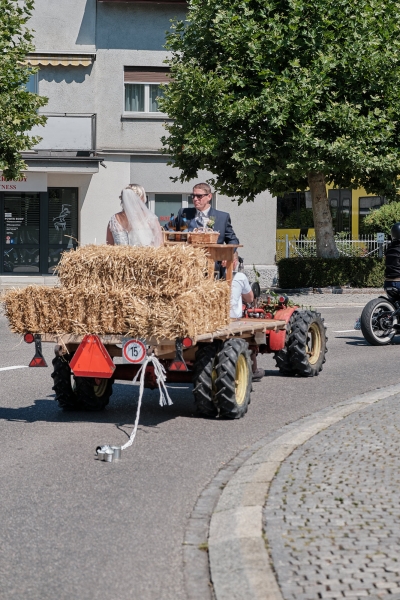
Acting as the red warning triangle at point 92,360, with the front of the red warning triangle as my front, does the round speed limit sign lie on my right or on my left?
on my left

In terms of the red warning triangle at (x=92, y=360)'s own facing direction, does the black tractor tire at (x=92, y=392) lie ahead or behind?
behind

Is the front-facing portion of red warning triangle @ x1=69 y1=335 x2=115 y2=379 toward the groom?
no

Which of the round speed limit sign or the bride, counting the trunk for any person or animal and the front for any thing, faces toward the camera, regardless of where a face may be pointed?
the round speed limit sign

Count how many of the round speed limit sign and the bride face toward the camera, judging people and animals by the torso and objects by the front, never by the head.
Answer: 1

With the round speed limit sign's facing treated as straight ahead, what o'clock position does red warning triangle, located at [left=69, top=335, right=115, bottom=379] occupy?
The red warning triangle is roughly at 4 o'clock from the round speed limit sign.

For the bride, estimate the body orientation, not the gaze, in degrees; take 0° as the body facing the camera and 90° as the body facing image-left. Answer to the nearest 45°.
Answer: approximately 225°

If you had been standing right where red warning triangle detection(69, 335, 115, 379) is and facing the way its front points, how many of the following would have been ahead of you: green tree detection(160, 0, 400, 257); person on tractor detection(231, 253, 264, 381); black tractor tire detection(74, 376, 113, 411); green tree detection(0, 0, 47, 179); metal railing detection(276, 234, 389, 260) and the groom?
0

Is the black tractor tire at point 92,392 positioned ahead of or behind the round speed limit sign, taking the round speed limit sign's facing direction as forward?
behind

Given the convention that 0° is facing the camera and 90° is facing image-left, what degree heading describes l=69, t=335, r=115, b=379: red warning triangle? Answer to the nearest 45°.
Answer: approximately 0°

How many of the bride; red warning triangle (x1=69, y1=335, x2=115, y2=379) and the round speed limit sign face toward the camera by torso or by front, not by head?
2

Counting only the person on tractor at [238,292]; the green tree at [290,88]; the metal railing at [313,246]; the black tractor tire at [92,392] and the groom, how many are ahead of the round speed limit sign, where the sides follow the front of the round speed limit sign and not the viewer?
0

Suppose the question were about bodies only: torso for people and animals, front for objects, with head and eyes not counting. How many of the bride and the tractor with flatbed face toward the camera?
0

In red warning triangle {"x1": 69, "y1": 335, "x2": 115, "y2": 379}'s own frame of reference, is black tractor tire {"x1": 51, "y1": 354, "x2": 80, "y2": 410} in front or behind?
behind

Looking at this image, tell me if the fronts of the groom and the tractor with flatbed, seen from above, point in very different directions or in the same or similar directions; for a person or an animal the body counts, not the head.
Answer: very different directions

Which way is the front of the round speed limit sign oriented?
toward the camera
